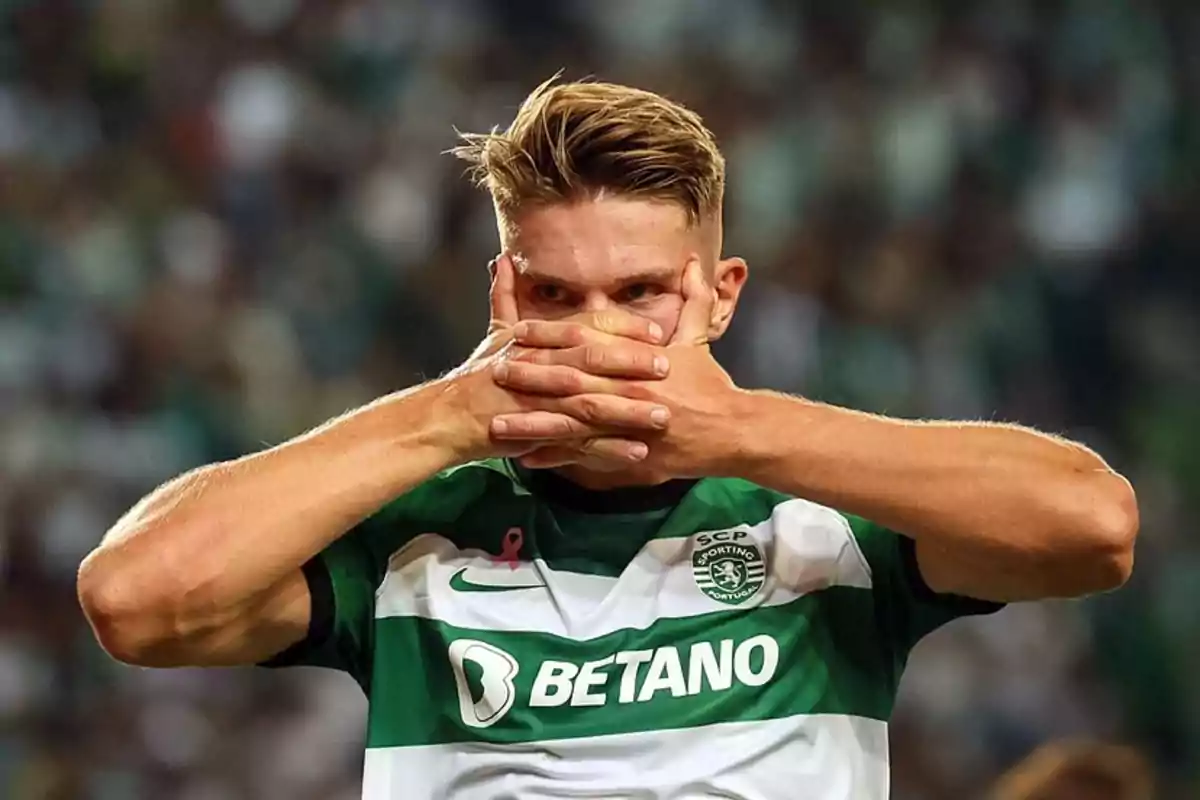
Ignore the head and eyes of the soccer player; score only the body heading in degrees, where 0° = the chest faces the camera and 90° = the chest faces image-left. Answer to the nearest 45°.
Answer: approximately 0°
